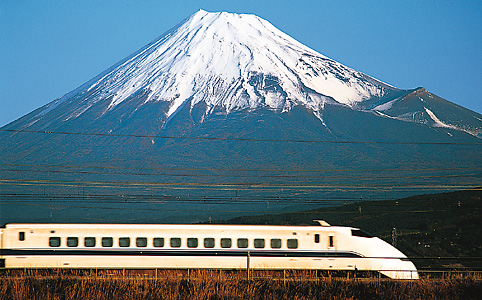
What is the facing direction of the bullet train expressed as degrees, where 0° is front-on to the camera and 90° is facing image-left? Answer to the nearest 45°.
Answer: approximately 270°
